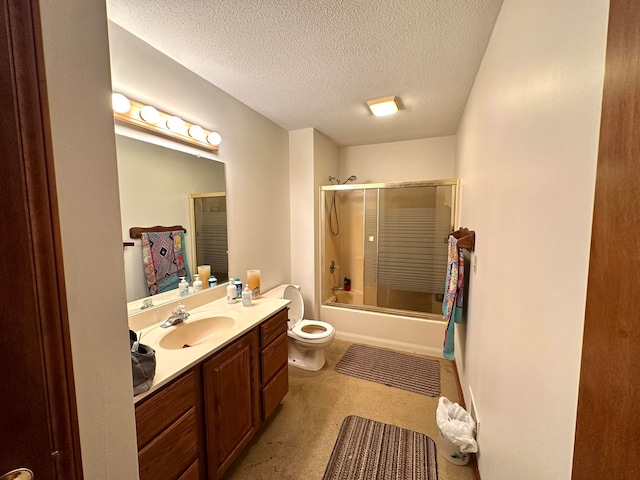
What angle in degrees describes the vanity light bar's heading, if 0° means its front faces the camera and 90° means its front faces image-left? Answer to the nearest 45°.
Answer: approximately 315°

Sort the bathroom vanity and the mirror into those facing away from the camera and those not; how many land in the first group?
0

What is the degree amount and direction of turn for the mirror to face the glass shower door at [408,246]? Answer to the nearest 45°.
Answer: approximately 45° to its left

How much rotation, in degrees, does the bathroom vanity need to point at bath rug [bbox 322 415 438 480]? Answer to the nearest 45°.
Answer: approximately 45° to its left

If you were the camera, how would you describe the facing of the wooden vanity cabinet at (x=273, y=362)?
facing the viewer and to the right of the viewer

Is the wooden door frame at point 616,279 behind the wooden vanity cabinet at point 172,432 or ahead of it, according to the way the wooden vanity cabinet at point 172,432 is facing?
ahead
